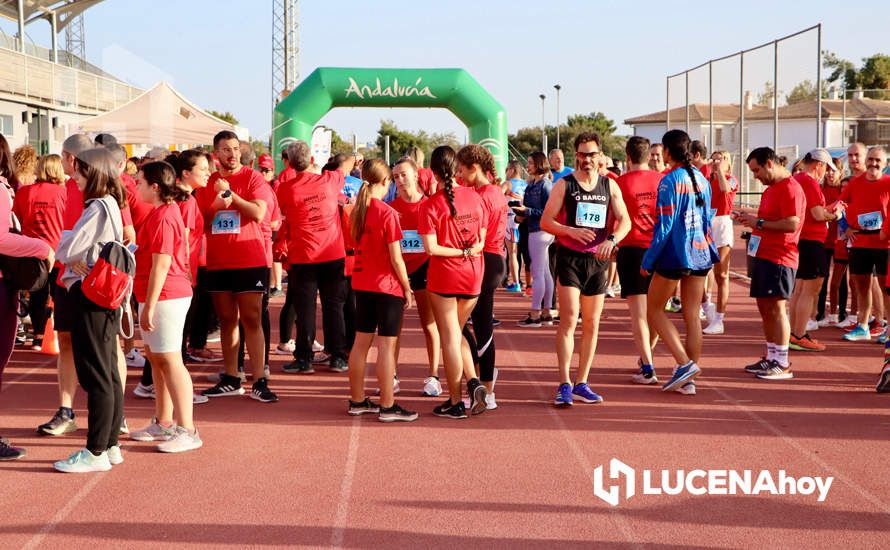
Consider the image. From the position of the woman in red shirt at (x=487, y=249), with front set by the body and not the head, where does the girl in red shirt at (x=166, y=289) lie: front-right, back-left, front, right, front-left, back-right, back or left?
front-left

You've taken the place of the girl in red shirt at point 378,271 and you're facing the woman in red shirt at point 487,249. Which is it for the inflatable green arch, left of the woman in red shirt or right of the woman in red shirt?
left

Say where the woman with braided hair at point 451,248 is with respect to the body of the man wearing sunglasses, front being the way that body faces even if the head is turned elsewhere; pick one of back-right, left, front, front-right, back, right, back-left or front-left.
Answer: front-right

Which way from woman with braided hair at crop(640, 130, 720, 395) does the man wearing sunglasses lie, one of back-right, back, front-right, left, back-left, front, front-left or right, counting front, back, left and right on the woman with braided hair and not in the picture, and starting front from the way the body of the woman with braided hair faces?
left

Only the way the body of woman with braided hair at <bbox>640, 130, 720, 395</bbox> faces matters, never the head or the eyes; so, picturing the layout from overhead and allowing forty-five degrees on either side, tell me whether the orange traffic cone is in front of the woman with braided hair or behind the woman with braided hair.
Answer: in front

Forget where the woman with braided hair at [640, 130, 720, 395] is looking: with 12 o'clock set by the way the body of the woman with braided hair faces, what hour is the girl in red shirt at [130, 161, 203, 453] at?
The girl in red shirt is roughly at 9 o'clock from the woman with braided hair.

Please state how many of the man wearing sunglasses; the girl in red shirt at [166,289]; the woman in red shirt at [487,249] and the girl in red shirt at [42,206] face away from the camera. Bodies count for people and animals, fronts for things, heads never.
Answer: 1

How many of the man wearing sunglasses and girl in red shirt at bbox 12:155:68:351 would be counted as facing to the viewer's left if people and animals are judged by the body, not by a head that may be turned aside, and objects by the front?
0

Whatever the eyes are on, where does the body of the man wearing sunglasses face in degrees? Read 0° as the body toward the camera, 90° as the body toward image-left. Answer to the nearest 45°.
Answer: approximately 0°

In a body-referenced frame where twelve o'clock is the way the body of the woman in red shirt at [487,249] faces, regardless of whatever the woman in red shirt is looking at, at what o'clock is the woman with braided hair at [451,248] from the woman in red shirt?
The woman with braided hair is roughly at 10 o'clock from the woman in red shirt.
